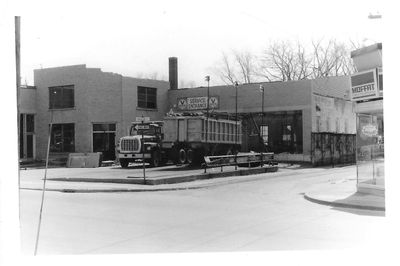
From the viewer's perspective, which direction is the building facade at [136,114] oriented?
toward the camera

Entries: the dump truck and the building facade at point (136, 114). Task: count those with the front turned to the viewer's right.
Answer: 0

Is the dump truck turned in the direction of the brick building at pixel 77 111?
no

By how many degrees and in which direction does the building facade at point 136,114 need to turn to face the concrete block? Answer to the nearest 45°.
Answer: approximately 45° to its right

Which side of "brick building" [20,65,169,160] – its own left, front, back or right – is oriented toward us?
front

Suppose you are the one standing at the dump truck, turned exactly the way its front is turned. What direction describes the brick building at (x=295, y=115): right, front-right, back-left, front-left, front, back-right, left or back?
back

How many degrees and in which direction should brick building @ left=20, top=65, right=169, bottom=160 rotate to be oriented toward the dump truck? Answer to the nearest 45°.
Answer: approximately 45° to its left

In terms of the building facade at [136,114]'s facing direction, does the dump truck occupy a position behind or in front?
in front
